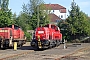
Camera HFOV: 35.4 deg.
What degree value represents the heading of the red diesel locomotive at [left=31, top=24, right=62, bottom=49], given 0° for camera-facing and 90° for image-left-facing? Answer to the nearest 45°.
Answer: approximately 45°

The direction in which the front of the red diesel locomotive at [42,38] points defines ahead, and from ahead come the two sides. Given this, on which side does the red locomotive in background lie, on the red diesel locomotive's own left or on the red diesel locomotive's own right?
on the red diesel locomotive's own right
